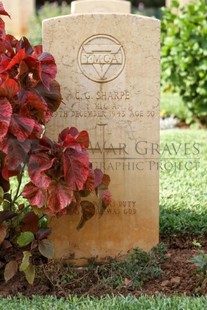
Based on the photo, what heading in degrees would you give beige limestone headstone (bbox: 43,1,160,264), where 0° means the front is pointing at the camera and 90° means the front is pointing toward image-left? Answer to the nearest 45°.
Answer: approximately 0°

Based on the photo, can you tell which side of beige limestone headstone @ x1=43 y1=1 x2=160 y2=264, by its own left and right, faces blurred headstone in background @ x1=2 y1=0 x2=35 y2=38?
back

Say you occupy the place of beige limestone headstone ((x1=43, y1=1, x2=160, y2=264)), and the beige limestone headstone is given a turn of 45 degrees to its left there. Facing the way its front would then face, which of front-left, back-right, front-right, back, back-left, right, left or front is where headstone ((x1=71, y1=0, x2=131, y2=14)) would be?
back-left
